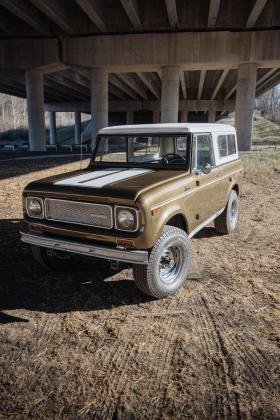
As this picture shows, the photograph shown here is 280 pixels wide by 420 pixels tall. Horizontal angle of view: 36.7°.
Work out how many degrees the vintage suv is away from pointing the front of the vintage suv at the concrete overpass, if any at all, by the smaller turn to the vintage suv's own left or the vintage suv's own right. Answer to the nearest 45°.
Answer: approximately 135° to the vintage suv's own right

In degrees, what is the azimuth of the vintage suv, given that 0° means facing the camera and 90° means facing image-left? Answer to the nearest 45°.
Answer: approximately 45°
